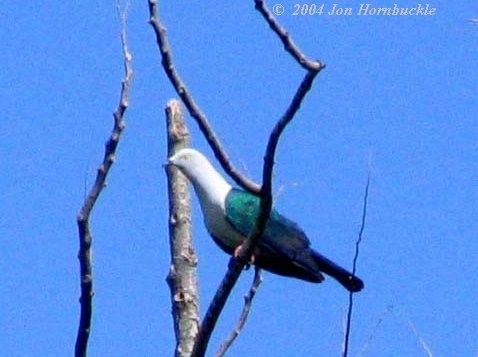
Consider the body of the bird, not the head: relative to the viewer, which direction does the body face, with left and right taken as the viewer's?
facing to the left of the viewer
